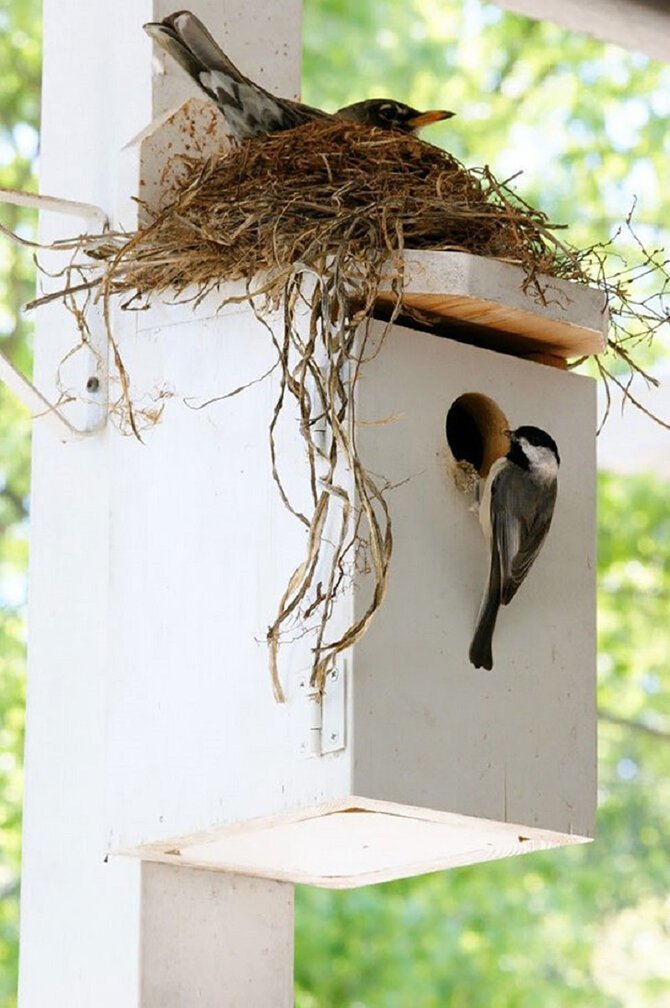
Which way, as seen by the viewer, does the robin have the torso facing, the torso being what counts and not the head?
to the viewer's right

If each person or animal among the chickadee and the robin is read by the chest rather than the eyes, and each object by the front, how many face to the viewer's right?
1

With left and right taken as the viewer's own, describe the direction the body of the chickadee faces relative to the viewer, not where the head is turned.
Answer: facing away from the viewer and to the left of the viewer

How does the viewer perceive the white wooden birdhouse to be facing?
facing the viewer and to the right of the viewer
